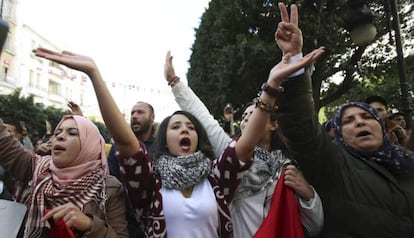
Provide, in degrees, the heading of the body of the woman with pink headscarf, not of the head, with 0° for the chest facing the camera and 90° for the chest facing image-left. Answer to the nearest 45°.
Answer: approximately 45°
